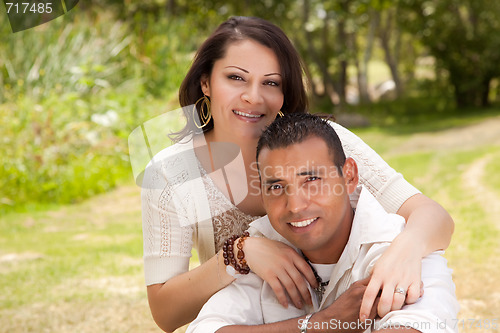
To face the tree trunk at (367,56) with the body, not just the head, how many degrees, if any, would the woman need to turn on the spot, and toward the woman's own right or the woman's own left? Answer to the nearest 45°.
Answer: approximately 135° to the woman's own left

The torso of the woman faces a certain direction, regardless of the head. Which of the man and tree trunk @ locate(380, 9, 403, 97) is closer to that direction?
the man

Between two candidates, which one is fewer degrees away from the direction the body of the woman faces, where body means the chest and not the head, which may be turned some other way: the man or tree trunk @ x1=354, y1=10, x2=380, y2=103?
the man

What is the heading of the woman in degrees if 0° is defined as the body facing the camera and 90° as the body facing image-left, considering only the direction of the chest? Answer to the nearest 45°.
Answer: approximately 315°

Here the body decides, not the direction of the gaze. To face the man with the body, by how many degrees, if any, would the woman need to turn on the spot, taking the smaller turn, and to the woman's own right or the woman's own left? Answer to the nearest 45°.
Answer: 0° — they already face them

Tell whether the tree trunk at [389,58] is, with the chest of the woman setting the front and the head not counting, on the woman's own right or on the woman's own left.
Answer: on the woman's own left
